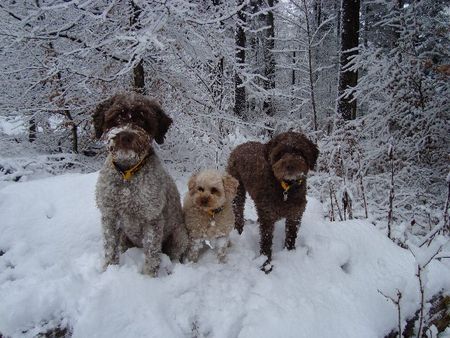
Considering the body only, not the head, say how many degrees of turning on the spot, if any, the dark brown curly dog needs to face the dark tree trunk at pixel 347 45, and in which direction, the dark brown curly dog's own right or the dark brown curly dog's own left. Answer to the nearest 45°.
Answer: approximately 135° to the dark brown curly dog's own left

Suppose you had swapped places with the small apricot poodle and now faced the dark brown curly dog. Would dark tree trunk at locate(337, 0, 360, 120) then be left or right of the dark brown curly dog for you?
left

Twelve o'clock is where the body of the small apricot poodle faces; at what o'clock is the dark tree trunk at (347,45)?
The dark tree trunk is roughly at 7 o'clock from the small apricot poodle.

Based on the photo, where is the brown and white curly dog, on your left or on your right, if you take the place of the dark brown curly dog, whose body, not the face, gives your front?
on your right

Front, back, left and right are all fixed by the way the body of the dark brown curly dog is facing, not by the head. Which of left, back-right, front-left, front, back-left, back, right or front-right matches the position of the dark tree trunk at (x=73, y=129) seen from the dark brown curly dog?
back

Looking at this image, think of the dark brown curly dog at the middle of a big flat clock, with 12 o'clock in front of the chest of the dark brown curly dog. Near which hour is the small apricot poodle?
The small apricot poodle is roughly at 4 o'clock from the dark brown curly dog.

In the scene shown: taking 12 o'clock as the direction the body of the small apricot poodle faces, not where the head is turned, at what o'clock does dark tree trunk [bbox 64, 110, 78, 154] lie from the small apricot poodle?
The dark tree trunk is roughly at 5 o'clock from the small apricot poodle.

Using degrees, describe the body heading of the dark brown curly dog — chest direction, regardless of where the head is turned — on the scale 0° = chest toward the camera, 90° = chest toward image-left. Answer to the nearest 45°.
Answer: approximately 315°
